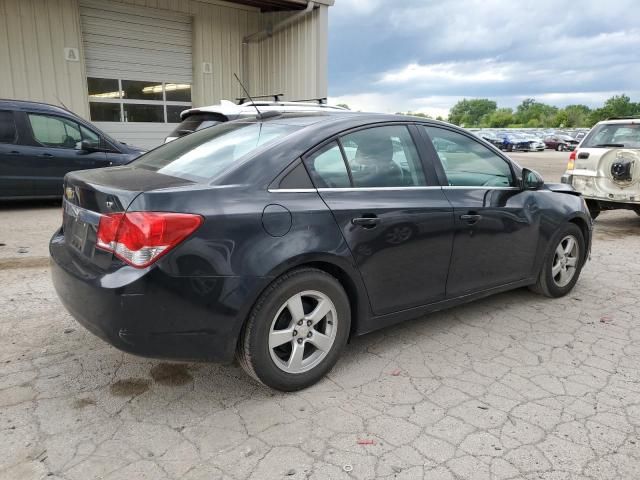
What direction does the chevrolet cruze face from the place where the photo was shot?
facing away from the viewer and to the right of the viewer

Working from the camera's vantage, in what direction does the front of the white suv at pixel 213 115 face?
facing away from the viewer and to the right of the viewer

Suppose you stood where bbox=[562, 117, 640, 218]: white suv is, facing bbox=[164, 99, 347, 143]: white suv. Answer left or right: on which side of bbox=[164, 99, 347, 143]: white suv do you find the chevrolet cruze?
left

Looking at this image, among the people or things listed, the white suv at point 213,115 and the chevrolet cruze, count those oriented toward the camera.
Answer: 0

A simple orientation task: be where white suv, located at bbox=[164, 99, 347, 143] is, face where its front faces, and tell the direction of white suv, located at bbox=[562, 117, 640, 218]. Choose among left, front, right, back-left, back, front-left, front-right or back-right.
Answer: front-right

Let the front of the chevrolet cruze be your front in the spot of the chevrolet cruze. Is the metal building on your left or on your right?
on your left

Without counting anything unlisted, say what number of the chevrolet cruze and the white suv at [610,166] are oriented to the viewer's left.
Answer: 0

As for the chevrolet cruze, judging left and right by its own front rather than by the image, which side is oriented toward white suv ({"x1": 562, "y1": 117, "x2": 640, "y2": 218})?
front

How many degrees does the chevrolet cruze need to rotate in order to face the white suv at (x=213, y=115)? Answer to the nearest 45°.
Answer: approximately 45° to its left

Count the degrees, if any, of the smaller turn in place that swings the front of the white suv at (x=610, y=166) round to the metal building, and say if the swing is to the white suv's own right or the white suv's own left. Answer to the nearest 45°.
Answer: approximately 90° to the white suv's own left

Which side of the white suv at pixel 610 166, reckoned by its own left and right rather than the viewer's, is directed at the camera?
back

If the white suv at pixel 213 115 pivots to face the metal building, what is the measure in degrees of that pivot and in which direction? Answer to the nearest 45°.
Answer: approximately 45° to its left
